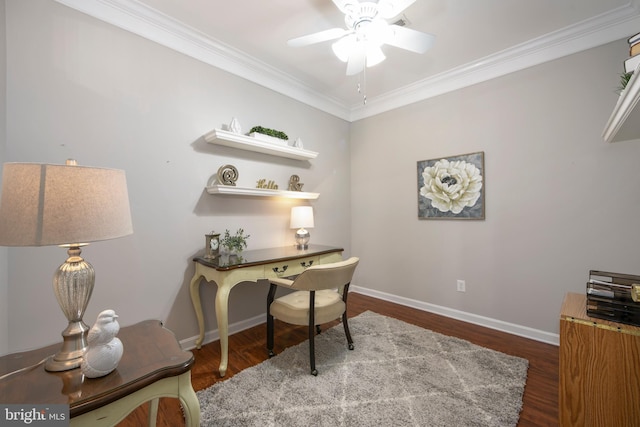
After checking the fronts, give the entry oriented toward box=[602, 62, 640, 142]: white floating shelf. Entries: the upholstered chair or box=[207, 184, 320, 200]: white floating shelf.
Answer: box=[207, 184, 320, 200]: white floating shelf

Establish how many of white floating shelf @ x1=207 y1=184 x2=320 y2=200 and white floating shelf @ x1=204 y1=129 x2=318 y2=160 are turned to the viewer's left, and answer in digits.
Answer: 0

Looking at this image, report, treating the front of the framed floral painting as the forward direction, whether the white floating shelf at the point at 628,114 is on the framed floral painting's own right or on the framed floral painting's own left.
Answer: on the framed floral painting's own left

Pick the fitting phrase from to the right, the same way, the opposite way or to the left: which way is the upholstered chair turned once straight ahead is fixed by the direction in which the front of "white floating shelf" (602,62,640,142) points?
the same way

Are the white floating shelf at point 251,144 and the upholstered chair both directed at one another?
yes

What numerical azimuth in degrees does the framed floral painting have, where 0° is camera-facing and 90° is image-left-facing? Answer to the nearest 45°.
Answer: approximately 45°

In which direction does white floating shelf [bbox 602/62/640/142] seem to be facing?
to the viewer's left

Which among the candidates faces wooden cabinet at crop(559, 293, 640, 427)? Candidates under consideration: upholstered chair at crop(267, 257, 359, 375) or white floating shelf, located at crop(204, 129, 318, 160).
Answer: the white floating shelf

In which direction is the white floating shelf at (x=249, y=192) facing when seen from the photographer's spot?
facing the viewer and to the right of the viewer

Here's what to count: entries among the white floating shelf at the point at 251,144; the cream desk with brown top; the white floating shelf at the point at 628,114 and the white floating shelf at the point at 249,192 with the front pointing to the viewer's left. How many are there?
1

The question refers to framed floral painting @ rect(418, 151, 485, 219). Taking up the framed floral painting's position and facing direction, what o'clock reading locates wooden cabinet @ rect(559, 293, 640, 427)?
The wooden cabinet is roughly at 10 o'clock from the framed floral painting.

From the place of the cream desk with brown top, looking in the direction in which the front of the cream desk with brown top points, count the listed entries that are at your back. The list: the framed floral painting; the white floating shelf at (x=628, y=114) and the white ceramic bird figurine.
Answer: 0

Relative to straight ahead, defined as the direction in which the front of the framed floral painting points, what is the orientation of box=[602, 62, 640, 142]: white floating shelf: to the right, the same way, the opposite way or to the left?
to the right
